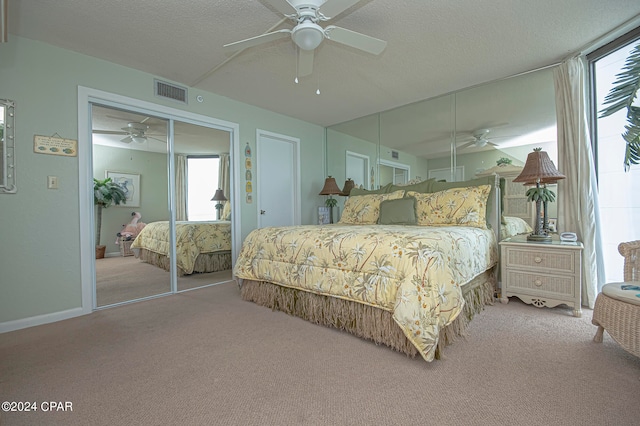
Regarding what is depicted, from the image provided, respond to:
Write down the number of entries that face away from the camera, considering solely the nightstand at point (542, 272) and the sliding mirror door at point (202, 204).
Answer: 0

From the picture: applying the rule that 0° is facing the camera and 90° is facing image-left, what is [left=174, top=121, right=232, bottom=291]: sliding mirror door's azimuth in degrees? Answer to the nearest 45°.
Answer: approximately 315°

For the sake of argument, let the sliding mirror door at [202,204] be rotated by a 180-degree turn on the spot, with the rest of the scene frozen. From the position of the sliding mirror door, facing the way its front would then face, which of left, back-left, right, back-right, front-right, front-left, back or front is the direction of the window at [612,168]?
back

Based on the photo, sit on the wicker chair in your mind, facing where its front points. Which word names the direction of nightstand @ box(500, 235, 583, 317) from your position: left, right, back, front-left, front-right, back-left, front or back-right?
right

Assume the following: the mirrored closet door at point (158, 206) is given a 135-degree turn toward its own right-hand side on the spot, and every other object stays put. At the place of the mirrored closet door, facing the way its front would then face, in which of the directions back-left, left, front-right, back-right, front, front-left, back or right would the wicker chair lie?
back-left

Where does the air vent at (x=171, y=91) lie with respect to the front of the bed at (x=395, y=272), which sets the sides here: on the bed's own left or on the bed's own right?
on the bed's own right

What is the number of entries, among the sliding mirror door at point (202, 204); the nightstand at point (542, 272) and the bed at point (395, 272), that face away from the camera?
0

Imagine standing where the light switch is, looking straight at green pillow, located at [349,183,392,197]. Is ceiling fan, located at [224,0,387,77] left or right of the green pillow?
right

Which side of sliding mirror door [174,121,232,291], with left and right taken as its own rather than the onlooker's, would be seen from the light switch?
right

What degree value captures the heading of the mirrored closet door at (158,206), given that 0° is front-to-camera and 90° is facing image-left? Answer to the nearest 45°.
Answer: approximately 315°

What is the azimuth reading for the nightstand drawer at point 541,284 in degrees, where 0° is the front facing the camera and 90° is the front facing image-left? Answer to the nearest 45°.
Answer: approximately 45°

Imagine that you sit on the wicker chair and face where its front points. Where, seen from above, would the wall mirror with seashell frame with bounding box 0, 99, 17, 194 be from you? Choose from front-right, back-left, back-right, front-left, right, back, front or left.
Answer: front

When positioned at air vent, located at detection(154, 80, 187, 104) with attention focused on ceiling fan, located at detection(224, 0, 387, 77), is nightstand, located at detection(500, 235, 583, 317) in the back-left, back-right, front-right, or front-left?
front-left

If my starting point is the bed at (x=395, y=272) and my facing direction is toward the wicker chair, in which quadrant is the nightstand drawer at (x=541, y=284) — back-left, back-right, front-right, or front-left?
front-left

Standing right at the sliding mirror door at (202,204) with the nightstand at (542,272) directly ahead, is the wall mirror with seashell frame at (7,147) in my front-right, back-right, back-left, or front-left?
back-right

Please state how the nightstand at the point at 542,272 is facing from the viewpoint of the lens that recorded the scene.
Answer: facing the viewer and to the left of the viewer
